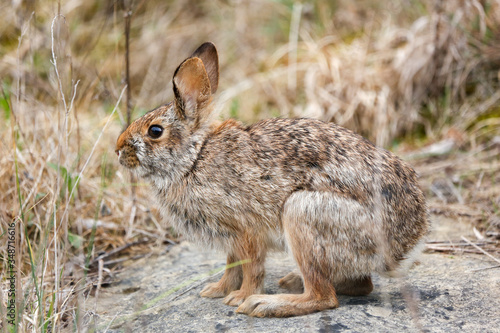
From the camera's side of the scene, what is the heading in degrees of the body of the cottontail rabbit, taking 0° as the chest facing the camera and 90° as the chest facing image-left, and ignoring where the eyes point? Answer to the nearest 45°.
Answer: approximately 90°

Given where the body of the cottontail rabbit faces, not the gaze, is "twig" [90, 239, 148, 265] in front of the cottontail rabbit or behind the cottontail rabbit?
in front

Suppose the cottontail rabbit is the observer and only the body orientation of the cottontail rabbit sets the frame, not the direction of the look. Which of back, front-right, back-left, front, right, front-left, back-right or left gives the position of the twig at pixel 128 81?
front-right
